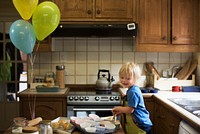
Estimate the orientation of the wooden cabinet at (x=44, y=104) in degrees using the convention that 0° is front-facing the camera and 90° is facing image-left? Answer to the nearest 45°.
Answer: approximately 0°

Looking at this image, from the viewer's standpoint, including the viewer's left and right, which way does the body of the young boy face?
facing to the left of the viewer

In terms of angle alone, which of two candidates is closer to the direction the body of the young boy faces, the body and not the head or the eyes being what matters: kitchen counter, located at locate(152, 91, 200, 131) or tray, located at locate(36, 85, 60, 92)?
the tray

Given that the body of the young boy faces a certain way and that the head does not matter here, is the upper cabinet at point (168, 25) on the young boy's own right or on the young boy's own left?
on the young boy's own right

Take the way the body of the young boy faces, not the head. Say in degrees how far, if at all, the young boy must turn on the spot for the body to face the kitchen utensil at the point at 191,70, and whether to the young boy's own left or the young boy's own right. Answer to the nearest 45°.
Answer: approximately 135° to the young boy's own right

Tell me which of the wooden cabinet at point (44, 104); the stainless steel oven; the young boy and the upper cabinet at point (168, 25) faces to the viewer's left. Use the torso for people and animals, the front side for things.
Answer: the young boy

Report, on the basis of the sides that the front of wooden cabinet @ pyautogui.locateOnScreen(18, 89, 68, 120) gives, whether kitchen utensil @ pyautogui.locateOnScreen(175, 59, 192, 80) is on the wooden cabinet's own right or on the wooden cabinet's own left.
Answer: on the wooden cabinet's own left
